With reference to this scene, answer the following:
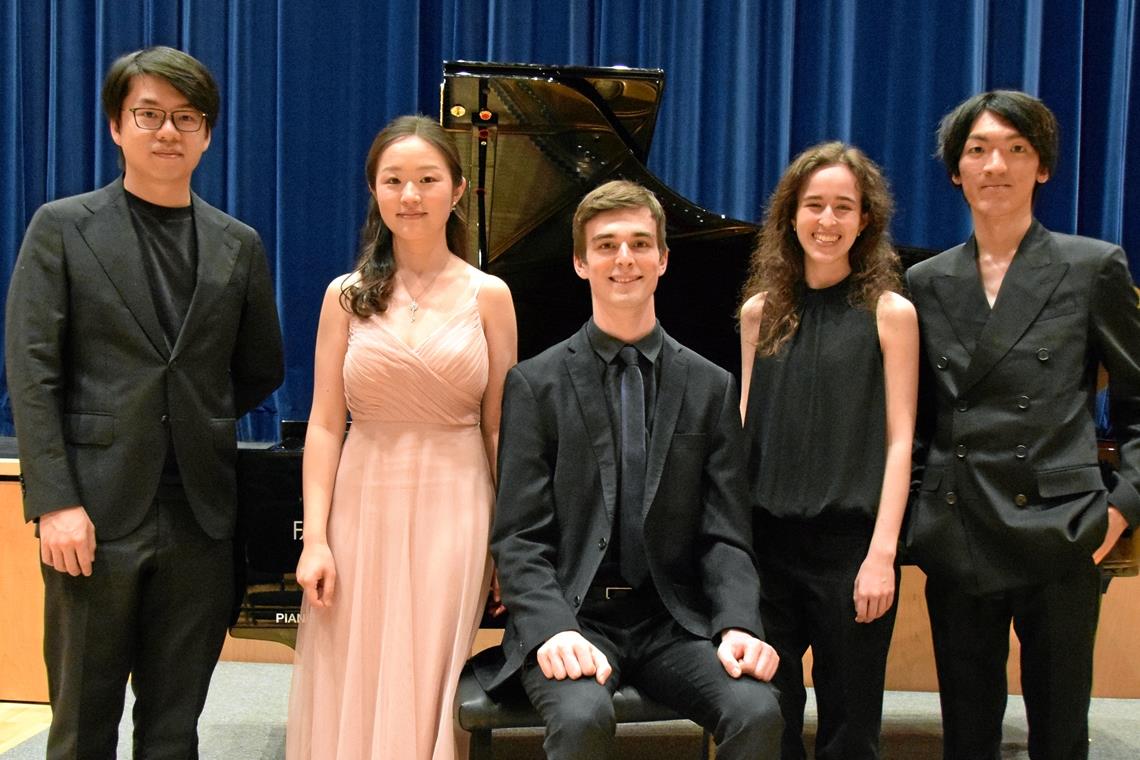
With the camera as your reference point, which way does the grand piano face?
facing to the left of the viewer

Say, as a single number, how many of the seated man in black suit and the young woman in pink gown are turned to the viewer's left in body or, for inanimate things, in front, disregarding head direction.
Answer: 0

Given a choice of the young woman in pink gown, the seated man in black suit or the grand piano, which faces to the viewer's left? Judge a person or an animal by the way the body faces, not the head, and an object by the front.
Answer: the grand piano

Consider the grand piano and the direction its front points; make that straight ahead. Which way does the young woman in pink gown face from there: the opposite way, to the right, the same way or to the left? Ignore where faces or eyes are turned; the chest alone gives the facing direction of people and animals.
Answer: to the left

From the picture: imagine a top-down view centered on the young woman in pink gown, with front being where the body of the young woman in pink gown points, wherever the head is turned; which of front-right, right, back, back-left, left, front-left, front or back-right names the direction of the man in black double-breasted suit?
left

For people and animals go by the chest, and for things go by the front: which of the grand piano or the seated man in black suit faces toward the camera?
the seated man in black suit

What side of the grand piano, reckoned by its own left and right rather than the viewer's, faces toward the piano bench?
left

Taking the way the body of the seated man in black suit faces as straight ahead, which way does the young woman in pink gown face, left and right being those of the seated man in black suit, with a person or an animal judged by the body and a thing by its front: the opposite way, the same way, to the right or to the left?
the same way

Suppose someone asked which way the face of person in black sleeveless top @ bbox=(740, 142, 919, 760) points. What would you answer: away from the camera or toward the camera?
toward the camera

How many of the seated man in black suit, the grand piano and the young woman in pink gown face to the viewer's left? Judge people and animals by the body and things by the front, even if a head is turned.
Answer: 1

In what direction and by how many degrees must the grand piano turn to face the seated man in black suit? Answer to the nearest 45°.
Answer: approximately 90° to its left

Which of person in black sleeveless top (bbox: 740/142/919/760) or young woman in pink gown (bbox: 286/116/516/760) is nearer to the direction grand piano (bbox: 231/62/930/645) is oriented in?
the young woman in pink gown

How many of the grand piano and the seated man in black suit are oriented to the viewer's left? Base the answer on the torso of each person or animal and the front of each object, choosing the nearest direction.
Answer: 1

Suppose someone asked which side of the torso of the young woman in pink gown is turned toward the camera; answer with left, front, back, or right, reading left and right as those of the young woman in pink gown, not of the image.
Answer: front
